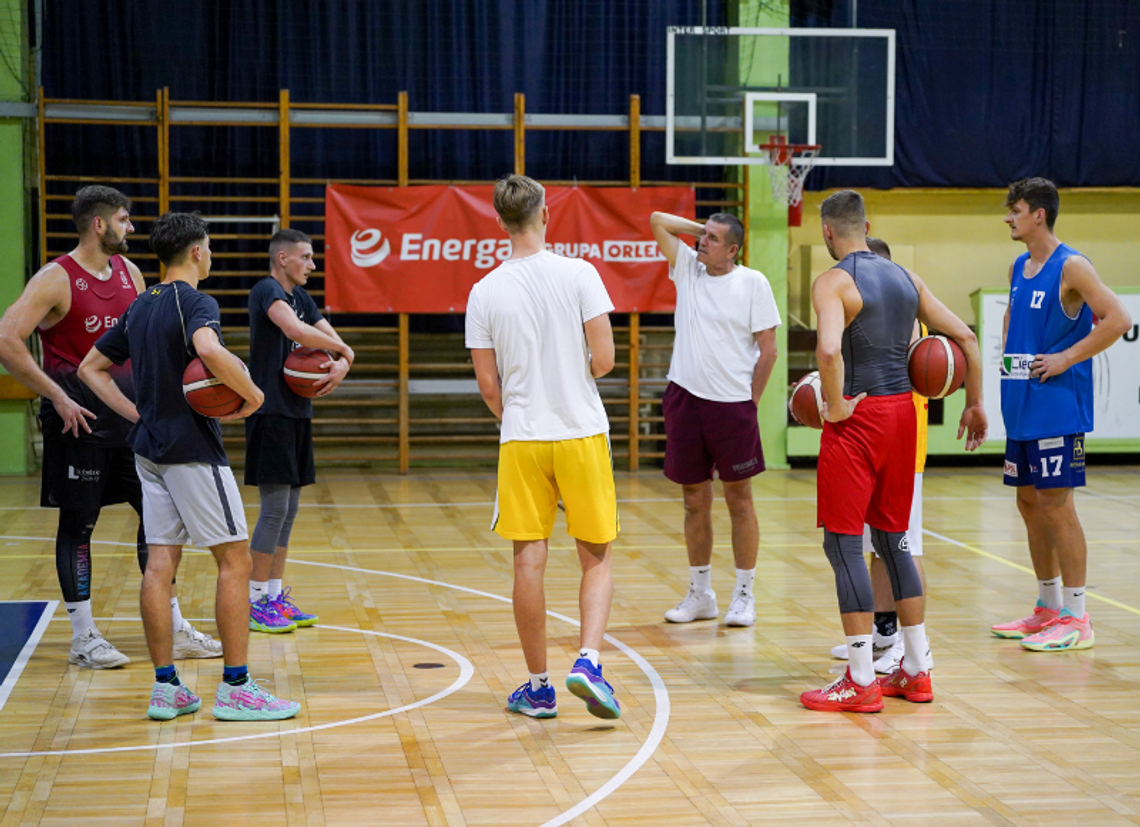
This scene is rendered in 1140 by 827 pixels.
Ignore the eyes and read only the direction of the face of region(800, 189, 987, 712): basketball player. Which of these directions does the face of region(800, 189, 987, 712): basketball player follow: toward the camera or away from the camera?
away from the camera

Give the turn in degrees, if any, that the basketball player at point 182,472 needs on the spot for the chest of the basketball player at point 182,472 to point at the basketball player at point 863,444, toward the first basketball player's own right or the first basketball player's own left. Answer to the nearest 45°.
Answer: approximately 45° to the first basketball player's own right

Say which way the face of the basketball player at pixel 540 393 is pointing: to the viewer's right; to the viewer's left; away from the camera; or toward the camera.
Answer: away from the camera

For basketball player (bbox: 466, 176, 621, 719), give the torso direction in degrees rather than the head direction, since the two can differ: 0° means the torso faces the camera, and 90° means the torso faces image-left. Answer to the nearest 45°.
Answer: approximately 180°

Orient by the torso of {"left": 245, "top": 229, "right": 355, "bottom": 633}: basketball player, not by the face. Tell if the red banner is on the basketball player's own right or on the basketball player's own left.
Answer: on the basketball player's own left

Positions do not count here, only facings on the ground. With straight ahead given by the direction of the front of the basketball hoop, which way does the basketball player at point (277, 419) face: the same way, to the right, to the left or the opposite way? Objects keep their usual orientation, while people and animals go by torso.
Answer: to the left

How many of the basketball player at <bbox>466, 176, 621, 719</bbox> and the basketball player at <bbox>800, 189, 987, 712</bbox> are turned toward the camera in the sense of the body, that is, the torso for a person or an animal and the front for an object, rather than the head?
0

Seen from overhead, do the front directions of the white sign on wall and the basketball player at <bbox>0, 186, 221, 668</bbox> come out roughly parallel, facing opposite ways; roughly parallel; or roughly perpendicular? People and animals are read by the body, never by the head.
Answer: roughly perpendicular

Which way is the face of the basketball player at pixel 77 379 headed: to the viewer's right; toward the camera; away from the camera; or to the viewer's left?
to the viewer's right

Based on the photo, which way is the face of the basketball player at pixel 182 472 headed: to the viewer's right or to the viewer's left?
to the viewer's right

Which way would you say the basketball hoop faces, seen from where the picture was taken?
facing the viewer

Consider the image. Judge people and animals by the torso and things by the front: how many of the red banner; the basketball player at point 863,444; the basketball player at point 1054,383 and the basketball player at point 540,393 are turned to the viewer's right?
0

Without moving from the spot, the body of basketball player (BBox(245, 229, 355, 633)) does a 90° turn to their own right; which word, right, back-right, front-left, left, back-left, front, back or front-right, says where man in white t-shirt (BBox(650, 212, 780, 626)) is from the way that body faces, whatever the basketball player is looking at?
left

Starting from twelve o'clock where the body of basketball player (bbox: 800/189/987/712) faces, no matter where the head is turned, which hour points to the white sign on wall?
The white sign on wall is roughly at 2 o'clock from the basketball player.

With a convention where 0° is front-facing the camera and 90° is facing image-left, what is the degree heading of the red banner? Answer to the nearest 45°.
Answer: approximately 0°

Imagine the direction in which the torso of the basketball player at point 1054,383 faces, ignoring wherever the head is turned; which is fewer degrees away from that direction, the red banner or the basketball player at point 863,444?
the basketball player

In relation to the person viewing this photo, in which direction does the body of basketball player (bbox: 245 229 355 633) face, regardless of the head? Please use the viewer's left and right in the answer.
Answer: facing to the right of the viewer

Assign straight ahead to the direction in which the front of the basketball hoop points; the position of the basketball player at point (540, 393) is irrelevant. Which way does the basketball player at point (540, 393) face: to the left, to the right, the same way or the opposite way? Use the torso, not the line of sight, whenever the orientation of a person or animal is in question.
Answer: the opposite way

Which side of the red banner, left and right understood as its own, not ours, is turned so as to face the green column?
left
